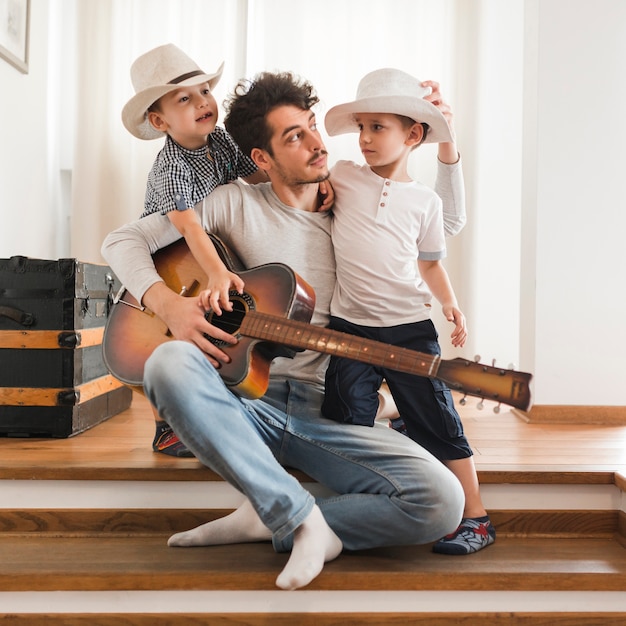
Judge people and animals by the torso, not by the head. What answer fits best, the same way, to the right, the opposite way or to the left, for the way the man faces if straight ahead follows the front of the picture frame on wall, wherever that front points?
the same way

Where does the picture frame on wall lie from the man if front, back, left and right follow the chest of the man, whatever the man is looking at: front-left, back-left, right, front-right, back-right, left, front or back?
back

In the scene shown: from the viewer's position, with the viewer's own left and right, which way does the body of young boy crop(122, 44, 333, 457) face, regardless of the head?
facing the viewer and to the right of the viewer

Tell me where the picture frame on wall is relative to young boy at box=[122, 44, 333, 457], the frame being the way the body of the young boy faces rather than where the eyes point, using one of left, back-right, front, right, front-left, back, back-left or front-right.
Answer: back

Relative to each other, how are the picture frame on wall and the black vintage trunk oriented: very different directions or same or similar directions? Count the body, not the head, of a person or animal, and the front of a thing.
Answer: same or similar directions

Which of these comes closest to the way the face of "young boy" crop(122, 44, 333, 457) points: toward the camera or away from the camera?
toward the camera

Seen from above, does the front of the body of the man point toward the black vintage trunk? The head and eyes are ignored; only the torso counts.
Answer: no

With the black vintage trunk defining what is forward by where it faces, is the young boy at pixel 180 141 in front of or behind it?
in front

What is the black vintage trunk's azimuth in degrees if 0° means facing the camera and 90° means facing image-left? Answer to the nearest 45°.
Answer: approximately 315°

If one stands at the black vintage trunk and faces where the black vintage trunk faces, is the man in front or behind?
in front

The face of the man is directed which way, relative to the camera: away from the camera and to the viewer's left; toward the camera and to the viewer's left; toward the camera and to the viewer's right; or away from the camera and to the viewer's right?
toward the camera and to the viewer's right
